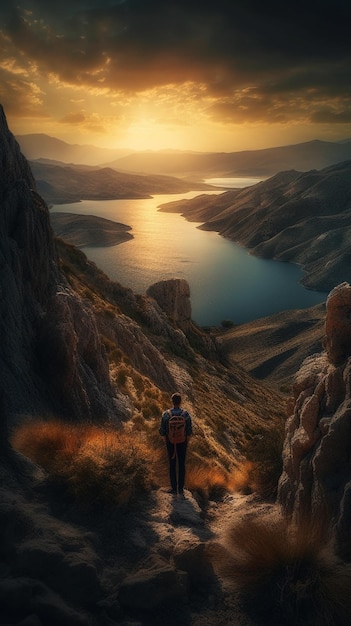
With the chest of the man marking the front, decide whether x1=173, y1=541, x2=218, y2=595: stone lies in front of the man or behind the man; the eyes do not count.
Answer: behind

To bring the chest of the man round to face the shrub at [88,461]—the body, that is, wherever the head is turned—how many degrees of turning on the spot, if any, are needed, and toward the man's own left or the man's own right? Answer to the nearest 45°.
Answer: approximately 135° to the man's own left

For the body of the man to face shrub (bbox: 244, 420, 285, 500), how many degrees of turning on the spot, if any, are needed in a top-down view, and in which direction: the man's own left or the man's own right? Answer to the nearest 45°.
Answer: approximately 45° to the man's own right

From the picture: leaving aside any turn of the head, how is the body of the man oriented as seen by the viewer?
away from the camera

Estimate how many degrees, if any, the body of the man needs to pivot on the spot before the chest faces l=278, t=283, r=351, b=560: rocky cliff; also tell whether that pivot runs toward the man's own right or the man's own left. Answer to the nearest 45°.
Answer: approximately 90° to the man's own right

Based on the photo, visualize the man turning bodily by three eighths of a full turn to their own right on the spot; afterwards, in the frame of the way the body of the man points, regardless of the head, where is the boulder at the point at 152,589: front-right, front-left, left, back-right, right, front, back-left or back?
front-right
